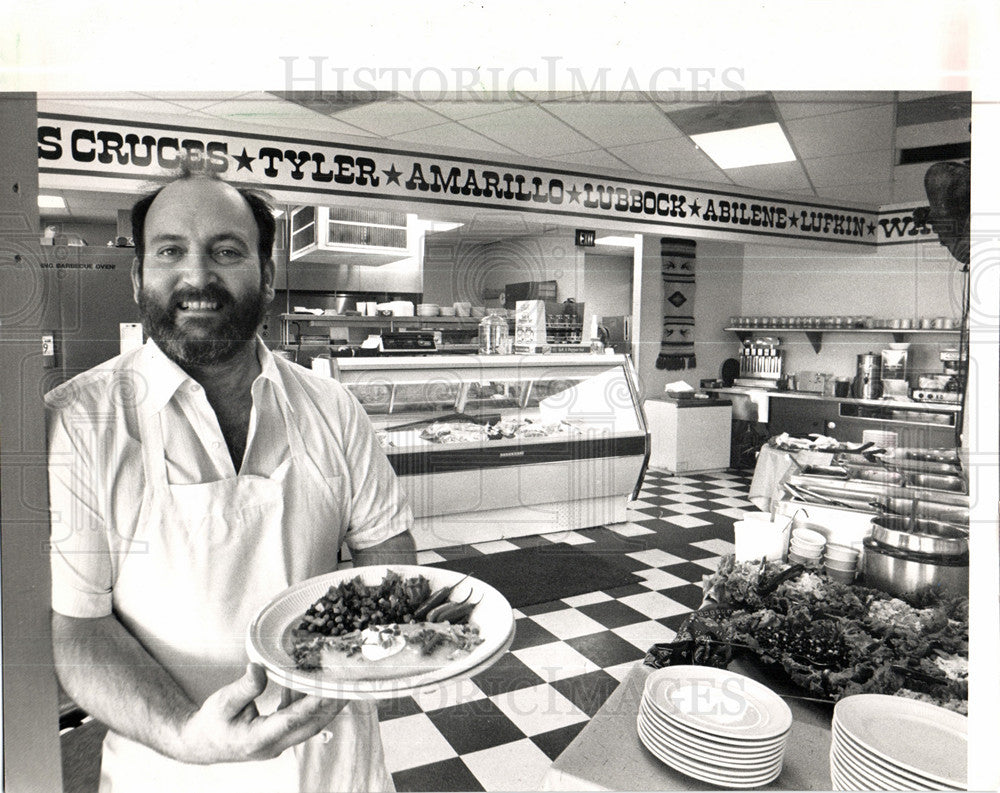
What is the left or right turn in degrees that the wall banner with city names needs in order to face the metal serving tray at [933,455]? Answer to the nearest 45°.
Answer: approximately 45° to its left

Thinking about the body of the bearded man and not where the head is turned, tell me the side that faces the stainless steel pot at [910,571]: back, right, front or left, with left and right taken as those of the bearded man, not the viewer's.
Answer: left

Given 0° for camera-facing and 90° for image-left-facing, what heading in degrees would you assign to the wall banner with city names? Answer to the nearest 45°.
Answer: approximately 315°

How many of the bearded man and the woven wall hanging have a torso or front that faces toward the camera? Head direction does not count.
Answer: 2

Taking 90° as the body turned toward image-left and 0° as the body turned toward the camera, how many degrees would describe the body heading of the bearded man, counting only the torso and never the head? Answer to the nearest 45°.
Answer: approximately 0°

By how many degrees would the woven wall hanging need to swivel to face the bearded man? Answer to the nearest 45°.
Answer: approximately 45° to its right
